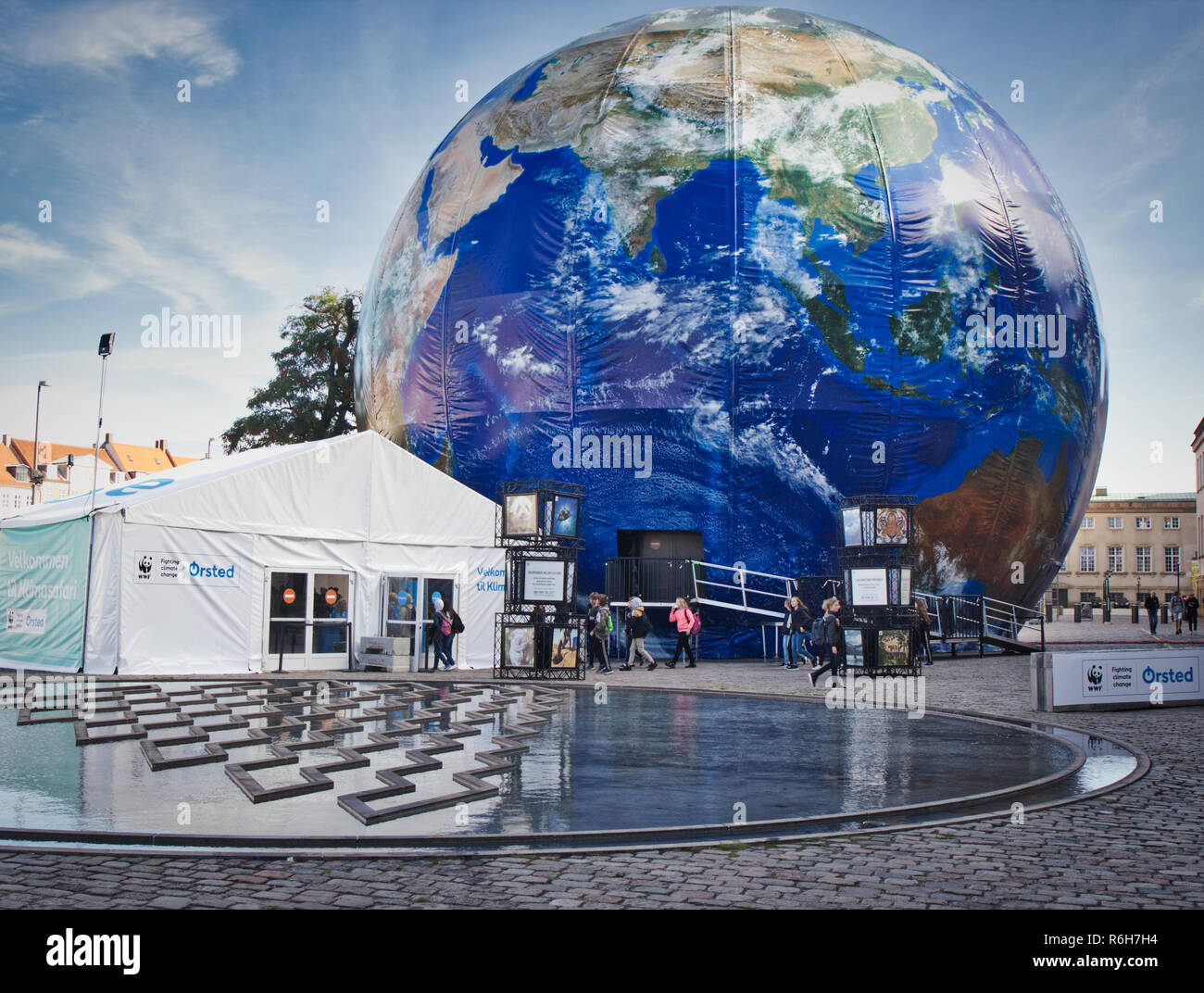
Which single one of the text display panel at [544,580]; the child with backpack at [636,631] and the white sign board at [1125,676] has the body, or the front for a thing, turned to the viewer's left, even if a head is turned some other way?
the child with backpack

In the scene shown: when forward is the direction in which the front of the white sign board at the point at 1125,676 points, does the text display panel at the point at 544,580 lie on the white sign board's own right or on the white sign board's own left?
on the white sign board's own right

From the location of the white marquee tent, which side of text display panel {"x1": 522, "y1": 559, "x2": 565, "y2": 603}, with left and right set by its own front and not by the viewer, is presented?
right

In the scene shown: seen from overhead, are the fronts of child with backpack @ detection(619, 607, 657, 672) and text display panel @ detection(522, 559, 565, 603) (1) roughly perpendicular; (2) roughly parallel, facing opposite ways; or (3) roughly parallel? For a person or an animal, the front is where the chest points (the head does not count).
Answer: roughly perpendicular

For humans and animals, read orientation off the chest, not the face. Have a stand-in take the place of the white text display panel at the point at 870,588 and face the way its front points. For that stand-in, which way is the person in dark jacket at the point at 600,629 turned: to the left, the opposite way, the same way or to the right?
to the right

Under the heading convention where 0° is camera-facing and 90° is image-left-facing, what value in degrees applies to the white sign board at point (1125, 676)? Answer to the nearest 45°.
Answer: approximately 0°

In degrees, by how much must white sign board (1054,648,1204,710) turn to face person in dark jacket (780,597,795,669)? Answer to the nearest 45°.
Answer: approximately 135° to its right

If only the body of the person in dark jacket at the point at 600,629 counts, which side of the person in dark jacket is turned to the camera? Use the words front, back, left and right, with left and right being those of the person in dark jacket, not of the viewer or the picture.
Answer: left

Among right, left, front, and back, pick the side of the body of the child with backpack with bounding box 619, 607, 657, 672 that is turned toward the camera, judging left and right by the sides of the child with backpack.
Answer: left

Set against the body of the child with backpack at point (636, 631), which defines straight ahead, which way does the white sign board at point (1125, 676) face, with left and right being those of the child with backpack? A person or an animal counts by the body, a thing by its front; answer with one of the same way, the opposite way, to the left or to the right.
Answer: to the left

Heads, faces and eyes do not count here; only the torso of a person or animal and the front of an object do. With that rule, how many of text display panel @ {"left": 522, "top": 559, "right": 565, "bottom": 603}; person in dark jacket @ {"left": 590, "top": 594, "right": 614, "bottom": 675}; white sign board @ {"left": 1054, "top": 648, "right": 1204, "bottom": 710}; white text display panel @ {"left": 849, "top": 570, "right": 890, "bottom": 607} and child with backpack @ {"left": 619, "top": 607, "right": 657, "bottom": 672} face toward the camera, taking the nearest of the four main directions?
3

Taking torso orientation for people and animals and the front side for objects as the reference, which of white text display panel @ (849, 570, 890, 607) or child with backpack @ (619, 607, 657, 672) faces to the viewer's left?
the child with backpack
